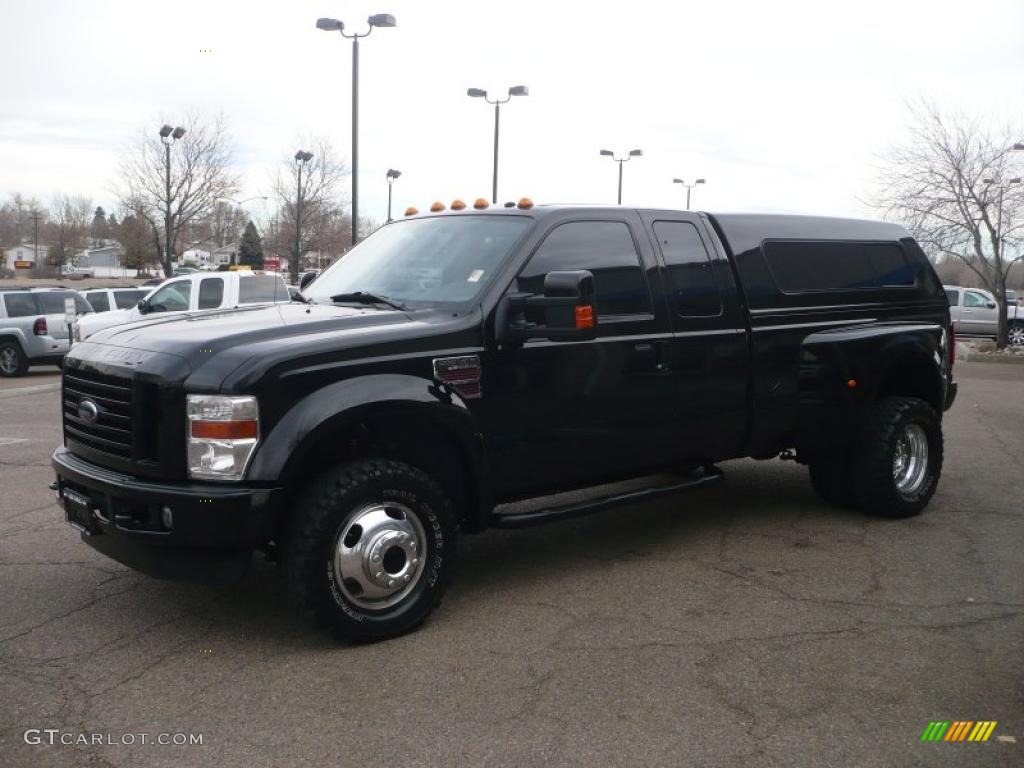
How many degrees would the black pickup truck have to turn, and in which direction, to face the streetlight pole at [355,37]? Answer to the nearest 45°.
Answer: approximately 135° to its right

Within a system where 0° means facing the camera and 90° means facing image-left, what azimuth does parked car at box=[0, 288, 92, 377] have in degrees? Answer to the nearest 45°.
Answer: approximately 135°

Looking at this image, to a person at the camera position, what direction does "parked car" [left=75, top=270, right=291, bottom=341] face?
facing to the left of the viewer

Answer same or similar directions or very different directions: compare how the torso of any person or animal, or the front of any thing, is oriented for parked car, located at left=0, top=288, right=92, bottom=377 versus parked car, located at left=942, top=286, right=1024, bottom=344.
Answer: very different directions

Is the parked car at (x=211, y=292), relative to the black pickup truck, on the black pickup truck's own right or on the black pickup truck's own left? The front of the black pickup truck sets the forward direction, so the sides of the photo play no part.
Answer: on the black pickup truck's own right

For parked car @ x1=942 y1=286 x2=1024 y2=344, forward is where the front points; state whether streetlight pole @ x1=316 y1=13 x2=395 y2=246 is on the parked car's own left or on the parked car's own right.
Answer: on the parked car's own right

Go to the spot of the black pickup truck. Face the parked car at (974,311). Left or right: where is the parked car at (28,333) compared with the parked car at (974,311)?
left

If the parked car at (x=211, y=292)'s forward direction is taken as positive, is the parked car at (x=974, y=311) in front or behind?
behind
